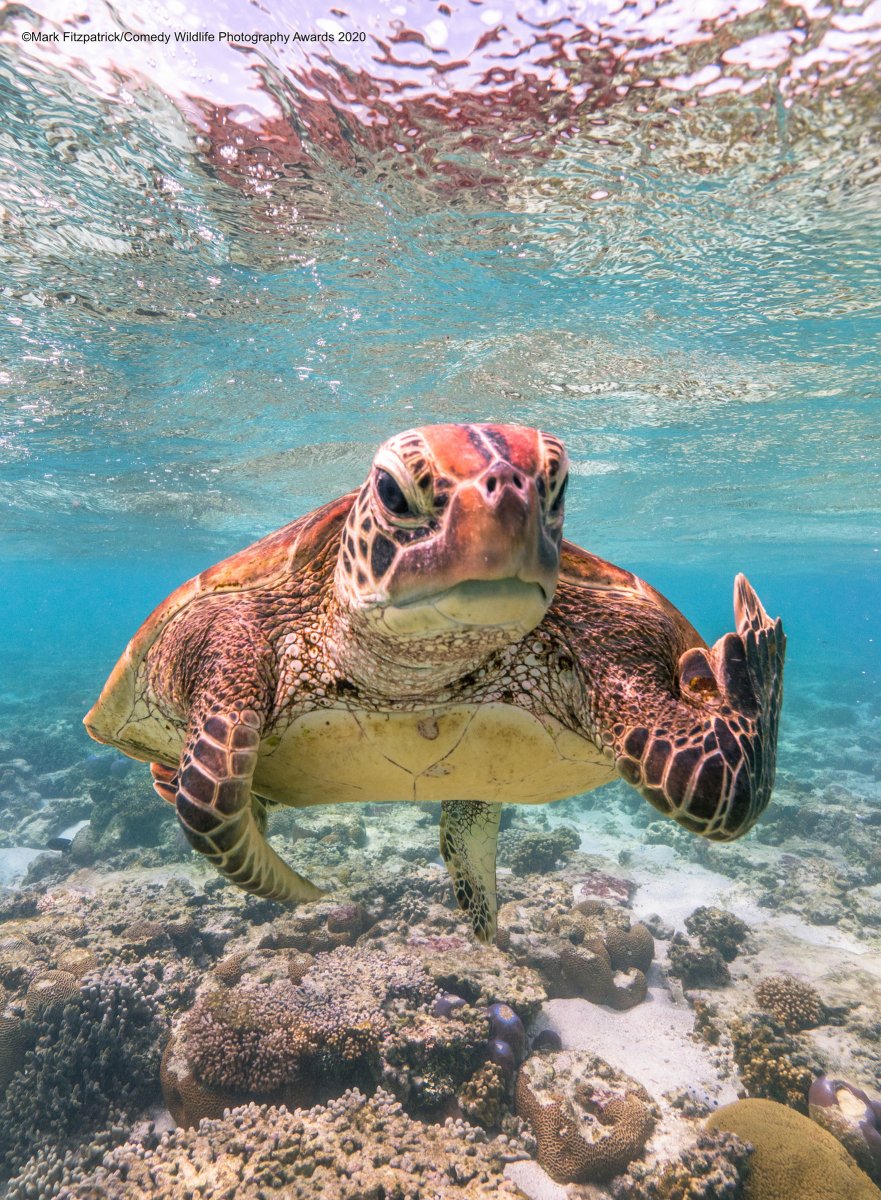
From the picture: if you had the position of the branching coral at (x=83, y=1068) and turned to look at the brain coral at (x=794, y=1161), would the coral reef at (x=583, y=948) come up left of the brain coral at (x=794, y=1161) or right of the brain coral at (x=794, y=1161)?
left

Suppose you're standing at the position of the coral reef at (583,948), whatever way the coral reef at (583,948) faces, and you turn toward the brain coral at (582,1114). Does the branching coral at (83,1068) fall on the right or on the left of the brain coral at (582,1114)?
right

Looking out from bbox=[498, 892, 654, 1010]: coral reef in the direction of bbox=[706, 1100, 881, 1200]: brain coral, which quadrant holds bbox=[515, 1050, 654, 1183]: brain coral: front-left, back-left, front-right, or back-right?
front-right

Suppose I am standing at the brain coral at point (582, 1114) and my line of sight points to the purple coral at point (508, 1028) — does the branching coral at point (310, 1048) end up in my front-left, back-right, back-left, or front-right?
front-left

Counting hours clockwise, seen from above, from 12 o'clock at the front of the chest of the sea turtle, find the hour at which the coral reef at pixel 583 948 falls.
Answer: The coral reef is roughly at 7 o'clock from the sea turtle.

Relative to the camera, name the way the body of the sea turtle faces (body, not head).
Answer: toward the camera

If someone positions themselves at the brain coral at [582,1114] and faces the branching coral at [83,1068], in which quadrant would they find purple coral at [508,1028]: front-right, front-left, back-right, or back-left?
front-right

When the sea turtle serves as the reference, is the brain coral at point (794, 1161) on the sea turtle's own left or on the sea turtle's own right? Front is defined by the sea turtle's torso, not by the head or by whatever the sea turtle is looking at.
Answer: on the sea turtle's own left
